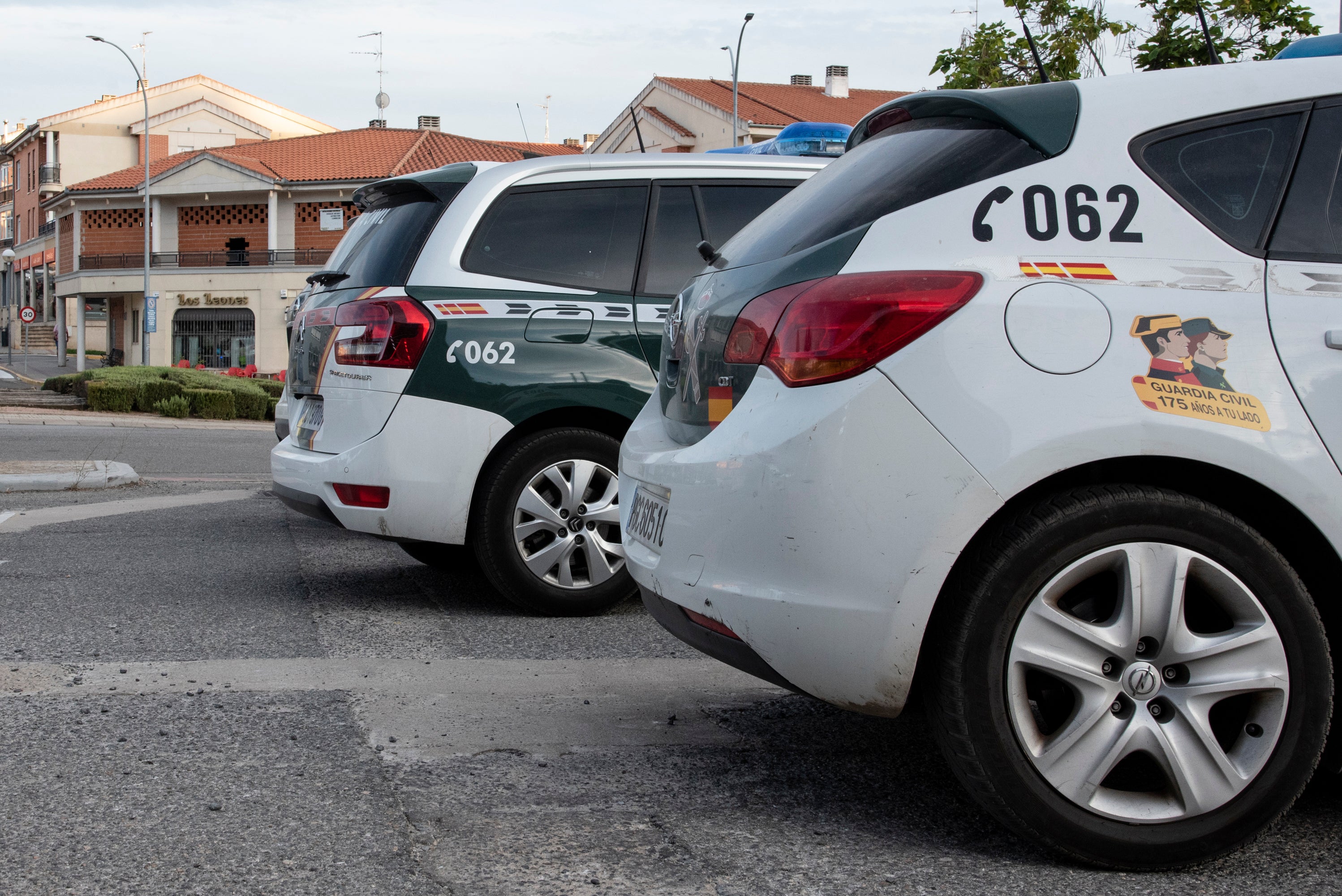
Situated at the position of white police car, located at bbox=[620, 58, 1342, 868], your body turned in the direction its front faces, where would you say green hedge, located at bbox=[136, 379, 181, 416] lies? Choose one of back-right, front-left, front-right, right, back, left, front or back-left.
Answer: back-left

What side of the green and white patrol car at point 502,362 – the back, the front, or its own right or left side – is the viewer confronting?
right

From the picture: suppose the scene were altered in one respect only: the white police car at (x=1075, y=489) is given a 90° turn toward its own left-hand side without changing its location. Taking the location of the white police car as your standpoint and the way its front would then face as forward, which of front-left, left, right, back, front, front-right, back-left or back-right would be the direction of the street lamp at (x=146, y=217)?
front-left

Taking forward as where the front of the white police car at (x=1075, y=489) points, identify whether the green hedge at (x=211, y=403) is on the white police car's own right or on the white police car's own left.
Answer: on the white police car's own left

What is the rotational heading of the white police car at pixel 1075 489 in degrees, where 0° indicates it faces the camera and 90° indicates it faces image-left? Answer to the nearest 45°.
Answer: approximately 270°

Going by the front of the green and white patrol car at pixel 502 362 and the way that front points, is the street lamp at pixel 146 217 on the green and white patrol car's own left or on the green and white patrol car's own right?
on the green and white patrol car's own left

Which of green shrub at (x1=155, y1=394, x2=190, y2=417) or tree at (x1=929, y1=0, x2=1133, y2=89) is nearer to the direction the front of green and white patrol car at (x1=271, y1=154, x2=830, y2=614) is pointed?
the tree

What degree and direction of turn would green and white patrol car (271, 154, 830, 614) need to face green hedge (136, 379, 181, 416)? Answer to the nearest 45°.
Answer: approximately 90° to its left

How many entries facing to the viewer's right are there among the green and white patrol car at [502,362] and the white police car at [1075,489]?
2

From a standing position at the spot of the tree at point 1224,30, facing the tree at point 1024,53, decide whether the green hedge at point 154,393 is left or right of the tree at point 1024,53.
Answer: left
